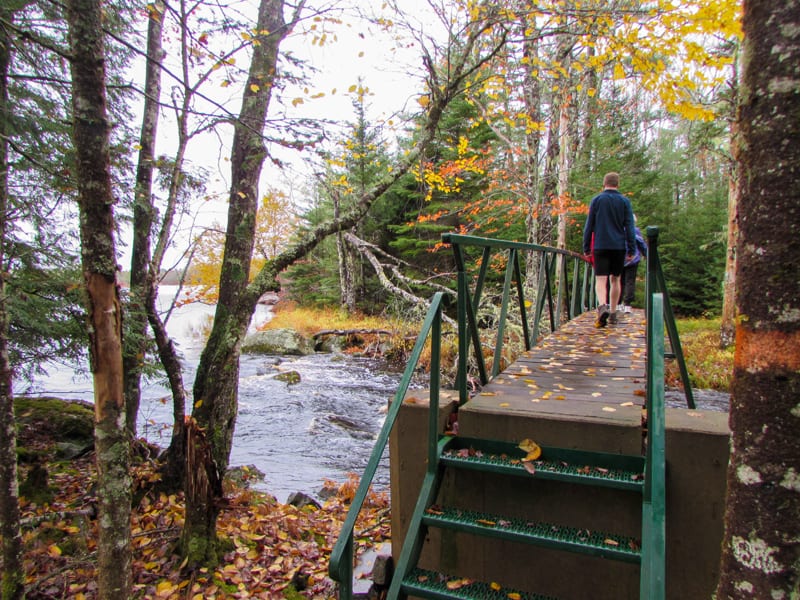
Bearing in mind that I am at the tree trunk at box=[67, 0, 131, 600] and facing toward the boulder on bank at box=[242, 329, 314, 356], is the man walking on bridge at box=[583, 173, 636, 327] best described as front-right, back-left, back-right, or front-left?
front-right

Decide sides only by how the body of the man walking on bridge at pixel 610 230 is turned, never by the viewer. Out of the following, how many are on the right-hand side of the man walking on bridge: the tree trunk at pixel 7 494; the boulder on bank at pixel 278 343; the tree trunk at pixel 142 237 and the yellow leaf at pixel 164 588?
0

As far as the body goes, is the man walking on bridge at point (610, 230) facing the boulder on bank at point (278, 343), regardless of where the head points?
no

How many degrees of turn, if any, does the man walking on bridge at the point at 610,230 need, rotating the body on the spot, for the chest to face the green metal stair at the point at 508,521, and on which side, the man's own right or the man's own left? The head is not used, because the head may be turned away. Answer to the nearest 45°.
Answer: approximately 180°

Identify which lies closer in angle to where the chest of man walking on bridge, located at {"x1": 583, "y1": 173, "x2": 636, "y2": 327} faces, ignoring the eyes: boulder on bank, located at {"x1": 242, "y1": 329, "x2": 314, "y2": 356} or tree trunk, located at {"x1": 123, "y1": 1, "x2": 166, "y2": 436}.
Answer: the boulder on bank

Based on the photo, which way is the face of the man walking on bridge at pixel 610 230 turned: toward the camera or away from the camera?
away from the camera

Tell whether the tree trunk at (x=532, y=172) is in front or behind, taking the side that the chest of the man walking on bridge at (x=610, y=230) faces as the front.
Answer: in front

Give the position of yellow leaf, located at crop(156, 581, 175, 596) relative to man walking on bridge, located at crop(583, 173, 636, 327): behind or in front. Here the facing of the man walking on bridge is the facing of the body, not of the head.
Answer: behind

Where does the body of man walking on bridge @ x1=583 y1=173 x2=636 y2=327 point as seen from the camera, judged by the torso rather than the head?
away from the camera

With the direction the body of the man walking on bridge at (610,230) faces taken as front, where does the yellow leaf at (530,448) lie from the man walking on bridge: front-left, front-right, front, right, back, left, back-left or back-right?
back

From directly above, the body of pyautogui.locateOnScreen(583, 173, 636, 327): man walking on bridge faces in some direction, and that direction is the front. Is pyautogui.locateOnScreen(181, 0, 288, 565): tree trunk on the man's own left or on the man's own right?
on the man's own left

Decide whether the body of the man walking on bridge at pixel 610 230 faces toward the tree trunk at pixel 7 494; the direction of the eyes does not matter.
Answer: no

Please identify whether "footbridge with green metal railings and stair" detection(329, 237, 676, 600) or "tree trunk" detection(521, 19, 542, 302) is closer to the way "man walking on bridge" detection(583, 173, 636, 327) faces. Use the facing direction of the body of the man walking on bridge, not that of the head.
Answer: the tree trunk

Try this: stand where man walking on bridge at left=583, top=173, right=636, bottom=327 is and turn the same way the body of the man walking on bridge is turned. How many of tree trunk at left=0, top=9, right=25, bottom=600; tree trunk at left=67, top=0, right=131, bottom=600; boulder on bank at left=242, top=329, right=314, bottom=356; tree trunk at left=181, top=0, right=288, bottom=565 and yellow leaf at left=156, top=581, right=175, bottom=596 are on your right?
0

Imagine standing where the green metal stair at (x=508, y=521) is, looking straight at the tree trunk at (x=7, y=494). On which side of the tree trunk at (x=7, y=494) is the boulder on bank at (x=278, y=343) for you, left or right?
right

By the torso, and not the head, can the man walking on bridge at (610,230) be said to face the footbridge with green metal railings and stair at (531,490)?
no

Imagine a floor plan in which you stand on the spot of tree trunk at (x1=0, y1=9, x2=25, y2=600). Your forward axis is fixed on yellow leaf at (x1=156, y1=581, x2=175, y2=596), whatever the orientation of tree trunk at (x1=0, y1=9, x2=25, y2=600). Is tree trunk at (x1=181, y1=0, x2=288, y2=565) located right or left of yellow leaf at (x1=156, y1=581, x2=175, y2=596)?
left

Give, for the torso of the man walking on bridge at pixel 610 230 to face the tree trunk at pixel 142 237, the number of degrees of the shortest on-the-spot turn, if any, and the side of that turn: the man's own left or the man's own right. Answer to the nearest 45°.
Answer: approximately 90° to the man's own left
